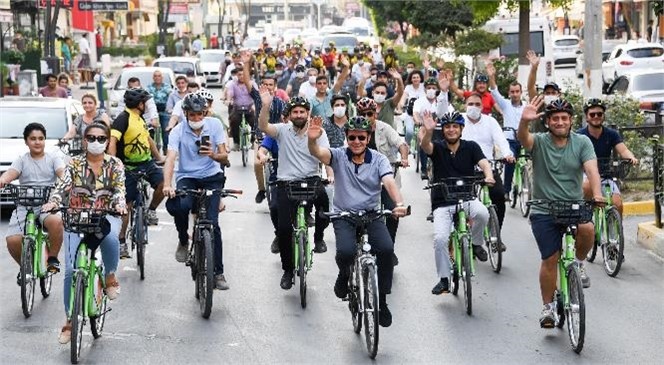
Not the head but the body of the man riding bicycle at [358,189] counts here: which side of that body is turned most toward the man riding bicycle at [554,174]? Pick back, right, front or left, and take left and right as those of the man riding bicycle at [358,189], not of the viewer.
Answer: left

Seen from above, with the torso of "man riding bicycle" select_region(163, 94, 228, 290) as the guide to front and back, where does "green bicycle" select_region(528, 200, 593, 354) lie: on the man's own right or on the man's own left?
on the man's own left

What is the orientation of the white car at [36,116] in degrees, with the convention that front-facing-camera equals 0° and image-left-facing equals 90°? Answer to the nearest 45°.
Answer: approximately 0°

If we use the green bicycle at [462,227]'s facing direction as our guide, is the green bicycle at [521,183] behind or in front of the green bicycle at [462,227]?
behind

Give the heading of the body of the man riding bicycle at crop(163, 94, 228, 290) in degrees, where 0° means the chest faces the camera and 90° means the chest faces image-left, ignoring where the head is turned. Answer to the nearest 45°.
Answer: approximately 0°

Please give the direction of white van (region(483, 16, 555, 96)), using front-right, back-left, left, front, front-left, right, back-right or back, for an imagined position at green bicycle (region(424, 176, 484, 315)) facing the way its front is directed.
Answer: back

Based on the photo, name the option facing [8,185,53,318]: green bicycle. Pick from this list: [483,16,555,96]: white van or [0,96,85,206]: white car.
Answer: the white car
